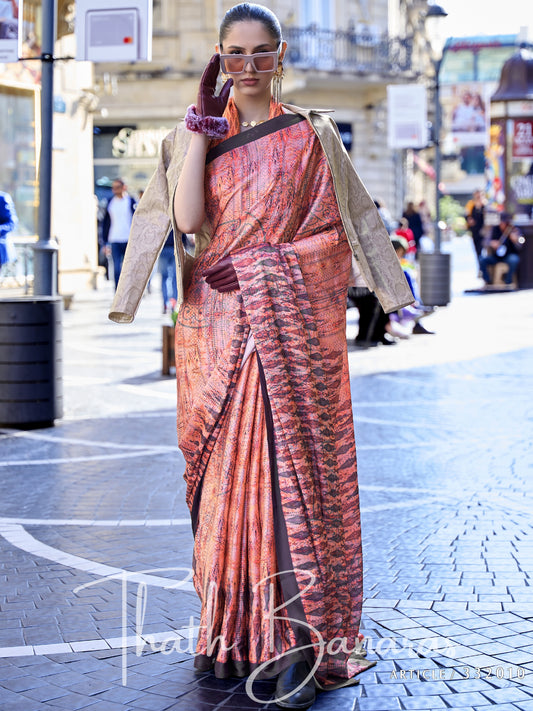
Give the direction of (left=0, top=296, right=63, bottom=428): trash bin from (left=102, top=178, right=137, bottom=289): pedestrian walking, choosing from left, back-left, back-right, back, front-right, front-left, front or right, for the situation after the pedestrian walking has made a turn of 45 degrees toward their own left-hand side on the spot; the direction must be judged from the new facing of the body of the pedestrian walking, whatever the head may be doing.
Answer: front-right

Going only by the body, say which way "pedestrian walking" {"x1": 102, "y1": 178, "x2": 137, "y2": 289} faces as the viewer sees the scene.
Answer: toward the camera

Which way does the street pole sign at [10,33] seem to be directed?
toward the camera

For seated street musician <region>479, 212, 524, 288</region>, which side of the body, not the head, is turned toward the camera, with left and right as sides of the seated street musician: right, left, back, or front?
front

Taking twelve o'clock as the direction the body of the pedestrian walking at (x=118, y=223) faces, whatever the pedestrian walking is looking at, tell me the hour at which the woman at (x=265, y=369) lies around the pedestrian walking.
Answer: The woman is roughly at 12 o'clock from the pedestrian walking.

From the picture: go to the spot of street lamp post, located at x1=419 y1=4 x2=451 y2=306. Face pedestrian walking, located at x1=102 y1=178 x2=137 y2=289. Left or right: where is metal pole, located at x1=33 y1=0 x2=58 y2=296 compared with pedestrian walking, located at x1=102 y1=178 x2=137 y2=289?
left

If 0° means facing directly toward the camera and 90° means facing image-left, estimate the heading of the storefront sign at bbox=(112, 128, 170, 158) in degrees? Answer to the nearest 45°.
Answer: approximately 0°

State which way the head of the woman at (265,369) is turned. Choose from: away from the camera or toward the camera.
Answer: toward the camera

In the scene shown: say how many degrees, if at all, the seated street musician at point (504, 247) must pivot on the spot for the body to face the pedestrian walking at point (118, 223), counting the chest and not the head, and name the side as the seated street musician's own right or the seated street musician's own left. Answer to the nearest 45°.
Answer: approximately 45° to the seated street musician's own right

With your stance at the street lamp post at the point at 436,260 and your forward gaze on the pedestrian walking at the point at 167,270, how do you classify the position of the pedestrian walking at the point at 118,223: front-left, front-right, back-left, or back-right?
front-right

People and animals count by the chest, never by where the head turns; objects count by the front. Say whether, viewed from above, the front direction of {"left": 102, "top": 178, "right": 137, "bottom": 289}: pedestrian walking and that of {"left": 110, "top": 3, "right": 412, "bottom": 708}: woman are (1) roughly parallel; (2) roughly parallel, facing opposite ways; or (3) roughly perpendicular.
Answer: roughly parallel
